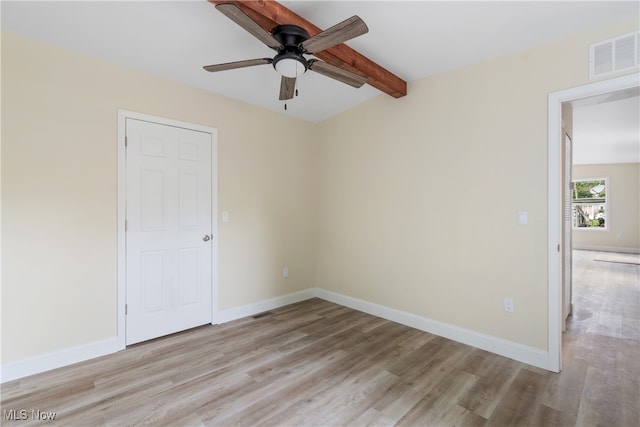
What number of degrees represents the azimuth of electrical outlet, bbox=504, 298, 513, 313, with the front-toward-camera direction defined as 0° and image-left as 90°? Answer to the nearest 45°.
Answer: approximately 0°

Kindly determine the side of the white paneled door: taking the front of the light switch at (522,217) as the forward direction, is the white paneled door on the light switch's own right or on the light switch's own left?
on the light switch's own right

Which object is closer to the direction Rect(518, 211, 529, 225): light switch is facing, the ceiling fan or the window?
the ceiling fan

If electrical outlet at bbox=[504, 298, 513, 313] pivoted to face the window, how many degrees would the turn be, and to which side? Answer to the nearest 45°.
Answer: approximately 180°

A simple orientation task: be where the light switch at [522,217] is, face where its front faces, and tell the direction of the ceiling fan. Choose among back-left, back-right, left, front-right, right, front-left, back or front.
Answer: front-right

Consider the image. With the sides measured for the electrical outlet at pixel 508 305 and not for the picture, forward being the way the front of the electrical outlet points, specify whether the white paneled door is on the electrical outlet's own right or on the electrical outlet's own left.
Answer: on the electrical outlet's own right

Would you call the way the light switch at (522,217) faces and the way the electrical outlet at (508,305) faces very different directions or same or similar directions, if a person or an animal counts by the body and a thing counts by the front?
same or similar directions

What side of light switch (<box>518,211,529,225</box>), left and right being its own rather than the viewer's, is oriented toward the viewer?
front

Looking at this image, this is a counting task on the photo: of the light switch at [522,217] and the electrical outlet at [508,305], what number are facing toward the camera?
2

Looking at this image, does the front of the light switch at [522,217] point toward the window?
no

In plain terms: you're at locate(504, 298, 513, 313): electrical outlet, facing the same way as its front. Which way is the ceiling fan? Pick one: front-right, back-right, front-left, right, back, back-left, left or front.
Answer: front-right

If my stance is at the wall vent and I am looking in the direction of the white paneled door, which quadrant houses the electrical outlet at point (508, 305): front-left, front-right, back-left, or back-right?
front-right

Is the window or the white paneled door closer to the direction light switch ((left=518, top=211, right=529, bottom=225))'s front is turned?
the white paneled door
